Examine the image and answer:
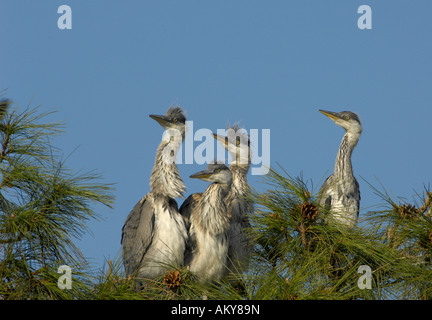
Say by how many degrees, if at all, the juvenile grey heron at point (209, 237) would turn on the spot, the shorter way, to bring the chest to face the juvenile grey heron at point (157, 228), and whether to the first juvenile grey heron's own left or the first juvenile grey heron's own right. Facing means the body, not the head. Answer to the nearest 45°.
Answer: approximately 90° to the first juvenile grey heron's own right

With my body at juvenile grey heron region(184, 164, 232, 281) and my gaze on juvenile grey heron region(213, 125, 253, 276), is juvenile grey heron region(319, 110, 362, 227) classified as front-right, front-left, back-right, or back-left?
front-right

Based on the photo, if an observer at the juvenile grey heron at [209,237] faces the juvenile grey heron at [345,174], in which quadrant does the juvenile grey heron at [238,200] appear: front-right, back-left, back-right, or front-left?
front-left

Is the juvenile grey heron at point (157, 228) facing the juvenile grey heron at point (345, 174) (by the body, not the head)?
no

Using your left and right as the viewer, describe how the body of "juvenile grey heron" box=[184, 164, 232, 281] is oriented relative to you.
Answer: facing the viewer

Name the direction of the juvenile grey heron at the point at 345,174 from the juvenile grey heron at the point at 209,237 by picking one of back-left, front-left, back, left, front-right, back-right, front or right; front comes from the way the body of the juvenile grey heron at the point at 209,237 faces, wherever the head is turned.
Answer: back-left

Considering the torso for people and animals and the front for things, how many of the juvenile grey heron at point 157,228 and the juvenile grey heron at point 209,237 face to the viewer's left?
0

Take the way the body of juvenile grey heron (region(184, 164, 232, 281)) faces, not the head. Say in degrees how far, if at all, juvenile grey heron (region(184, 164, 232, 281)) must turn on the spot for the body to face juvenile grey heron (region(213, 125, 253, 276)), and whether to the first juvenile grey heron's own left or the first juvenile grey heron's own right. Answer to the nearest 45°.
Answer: approximately 135° to the first juvenile grey heron's own left

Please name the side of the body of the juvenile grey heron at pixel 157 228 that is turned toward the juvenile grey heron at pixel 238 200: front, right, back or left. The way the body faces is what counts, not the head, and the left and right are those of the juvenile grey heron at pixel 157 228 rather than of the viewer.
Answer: left

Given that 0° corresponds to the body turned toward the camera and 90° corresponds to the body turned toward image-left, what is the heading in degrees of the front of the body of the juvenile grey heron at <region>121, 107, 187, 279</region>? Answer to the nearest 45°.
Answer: approximately 315°
